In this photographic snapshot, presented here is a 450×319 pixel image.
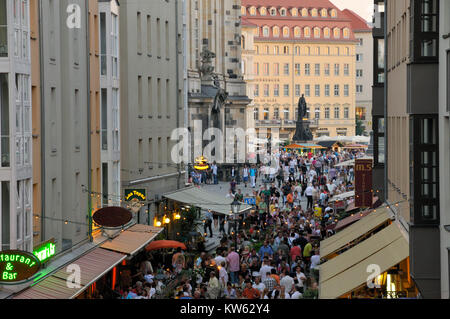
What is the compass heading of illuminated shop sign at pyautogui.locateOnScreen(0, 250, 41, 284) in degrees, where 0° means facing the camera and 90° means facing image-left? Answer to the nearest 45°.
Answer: approximately 0°

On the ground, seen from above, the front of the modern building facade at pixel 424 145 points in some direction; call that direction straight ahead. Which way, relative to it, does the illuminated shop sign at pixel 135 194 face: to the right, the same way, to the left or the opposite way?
to the left

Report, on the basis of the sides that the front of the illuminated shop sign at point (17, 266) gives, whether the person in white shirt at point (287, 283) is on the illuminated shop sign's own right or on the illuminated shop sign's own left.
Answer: on the illuminated shop sign's own left

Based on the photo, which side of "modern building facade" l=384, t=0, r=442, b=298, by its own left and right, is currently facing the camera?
left

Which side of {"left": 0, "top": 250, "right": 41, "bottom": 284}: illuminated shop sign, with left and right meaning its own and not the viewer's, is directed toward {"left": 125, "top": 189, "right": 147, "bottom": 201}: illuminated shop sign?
back

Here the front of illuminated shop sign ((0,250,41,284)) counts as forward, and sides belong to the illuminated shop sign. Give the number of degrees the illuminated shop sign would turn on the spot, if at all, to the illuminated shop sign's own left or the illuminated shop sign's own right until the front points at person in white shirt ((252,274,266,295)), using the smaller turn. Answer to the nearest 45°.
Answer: approximately 135° to the illuminated shop sign's own left

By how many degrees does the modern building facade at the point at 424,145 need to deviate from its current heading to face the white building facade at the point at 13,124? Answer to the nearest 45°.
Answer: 0° — it already faces it
